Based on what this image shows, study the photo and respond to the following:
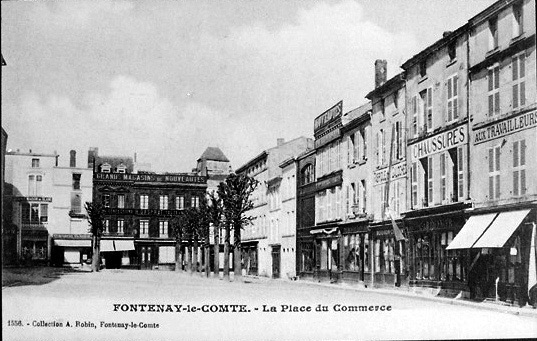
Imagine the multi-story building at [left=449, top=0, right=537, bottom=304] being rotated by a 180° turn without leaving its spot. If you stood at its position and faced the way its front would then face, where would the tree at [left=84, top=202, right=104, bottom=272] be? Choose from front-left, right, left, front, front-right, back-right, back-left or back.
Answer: back-left

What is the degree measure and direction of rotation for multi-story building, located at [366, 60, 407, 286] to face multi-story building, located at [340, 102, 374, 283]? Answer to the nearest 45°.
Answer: approximately 90° to its right

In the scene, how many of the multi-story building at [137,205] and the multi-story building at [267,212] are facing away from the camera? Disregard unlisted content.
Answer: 0

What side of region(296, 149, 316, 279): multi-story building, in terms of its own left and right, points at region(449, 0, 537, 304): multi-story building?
left

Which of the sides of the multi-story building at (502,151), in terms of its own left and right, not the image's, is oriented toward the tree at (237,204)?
right

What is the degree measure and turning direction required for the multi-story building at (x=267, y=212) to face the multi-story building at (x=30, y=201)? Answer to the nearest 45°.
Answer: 0° — it already faces it
